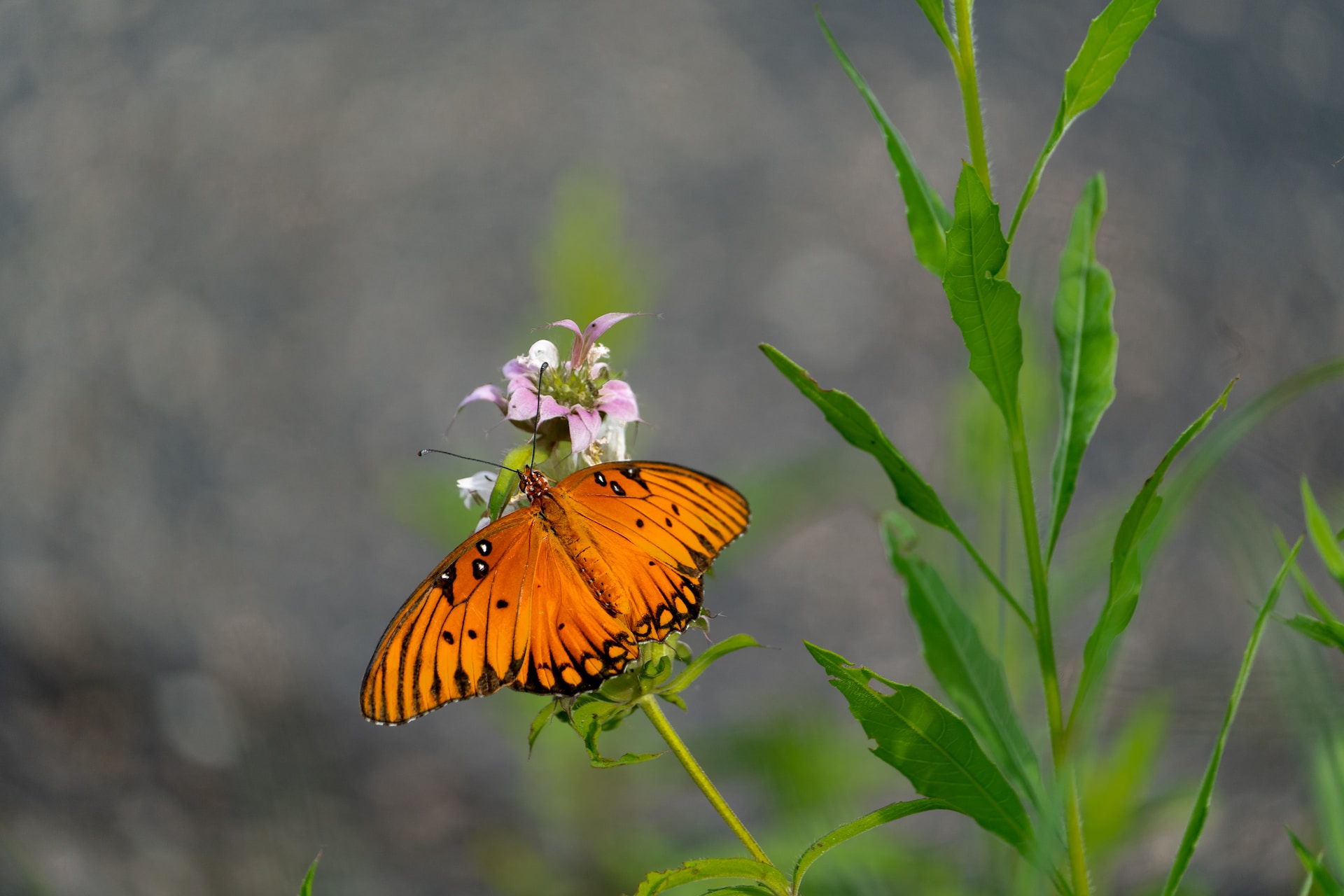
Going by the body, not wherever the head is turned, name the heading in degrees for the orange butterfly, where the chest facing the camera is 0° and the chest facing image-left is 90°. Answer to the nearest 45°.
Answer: approximately 135°
